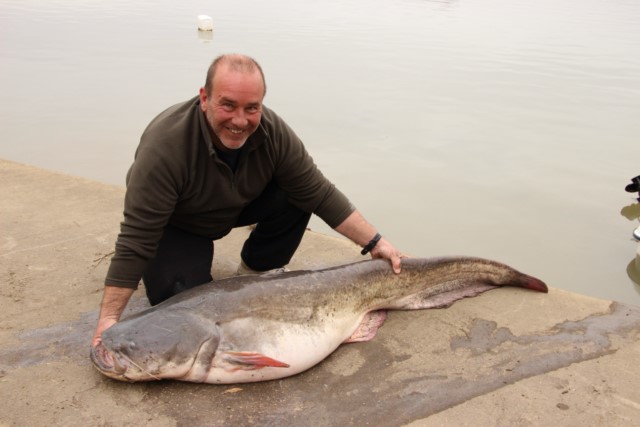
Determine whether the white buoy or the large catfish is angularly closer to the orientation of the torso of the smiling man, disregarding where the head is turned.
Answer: the large catfish

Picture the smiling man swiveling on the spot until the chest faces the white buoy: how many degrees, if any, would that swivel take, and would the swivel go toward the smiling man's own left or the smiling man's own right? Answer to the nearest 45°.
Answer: approximately 135° to the smiling man's own left

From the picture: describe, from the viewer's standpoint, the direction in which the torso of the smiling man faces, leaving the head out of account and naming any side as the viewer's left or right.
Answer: facing the viewer and to the right of the viewer
